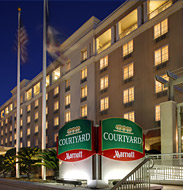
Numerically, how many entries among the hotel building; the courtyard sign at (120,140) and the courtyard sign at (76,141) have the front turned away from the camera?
0

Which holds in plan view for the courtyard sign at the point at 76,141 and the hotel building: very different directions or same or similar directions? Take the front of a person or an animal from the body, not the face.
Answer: same or similar directions

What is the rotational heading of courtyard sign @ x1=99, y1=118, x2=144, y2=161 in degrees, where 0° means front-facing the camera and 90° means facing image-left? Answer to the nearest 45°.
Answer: approximately 315°

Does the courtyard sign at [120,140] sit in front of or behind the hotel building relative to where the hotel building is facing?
in front

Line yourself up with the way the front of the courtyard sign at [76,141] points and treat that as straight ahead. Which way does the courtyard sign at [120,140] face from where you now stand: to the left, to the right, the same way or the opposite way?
to the left

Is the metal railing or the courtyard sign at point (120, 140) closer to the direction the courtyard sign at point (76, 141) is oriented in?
the metal railing

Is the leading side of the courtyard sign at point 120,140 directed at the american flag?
no

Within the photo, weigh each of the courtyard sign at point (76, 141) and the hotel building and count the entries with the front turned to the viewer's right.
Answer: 0

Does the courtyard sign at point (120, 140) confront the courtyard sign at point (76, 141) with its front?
no

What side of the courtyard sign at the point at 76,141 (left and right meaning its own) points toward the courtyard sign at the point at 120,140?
left

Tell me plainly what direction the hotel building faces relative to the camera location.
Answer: facing the viewer and to the left of the viewer
